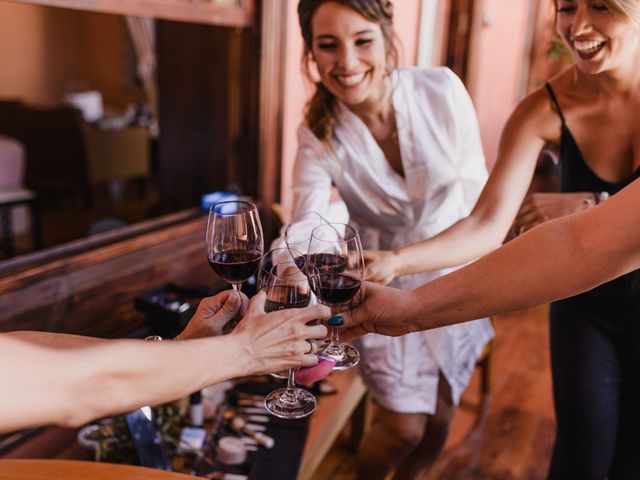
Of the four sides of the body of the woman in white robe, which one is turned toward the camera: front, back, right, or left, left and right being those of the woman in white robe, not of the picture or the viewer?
front

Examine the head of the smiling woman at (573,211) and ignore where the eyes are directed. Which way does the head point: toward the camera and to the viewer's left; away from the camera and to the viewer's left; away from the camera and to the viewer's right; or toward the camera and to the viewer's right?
toward the camera and to the viewer's left

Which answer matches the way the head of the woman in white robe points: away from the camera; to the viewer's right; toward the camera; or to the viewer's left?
toward the camera

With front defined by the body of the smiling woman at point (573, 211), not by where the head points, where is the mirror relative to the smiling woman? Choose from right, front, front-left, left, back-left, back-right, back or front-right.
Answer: right

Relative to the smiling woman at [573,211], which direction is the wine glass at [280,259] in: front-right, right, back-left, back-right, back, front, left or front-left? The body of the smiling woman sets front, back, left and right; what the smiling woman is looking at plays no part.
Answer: front

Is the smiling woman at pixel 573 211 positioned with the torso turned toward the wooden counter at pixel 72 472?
yes

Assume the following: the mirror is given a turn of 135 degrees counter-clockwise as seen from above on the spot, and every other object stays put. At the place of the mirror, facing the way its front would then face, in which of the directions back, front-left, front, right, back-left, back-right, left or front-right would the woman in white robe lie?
right

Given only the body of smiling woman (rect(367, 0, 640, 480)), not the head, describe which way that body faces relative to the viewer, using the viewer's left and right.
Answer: facing the viewer and to the left of the viewer

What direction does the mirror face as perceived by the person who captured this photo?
facing the viewer and to the right of the viewer
